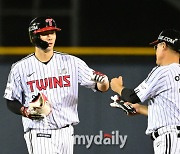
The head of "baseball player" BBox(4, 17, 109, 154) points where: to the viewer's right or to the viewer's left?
to the viewer's right

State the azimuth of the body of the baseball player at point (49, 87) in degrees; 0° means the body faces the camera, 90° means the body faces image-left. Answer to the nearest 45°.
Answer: approximately 0°

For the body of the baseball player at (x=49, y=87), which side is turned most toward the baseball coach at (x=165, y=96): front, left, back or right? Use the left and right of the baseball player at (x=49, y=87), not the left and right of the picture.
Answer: left
